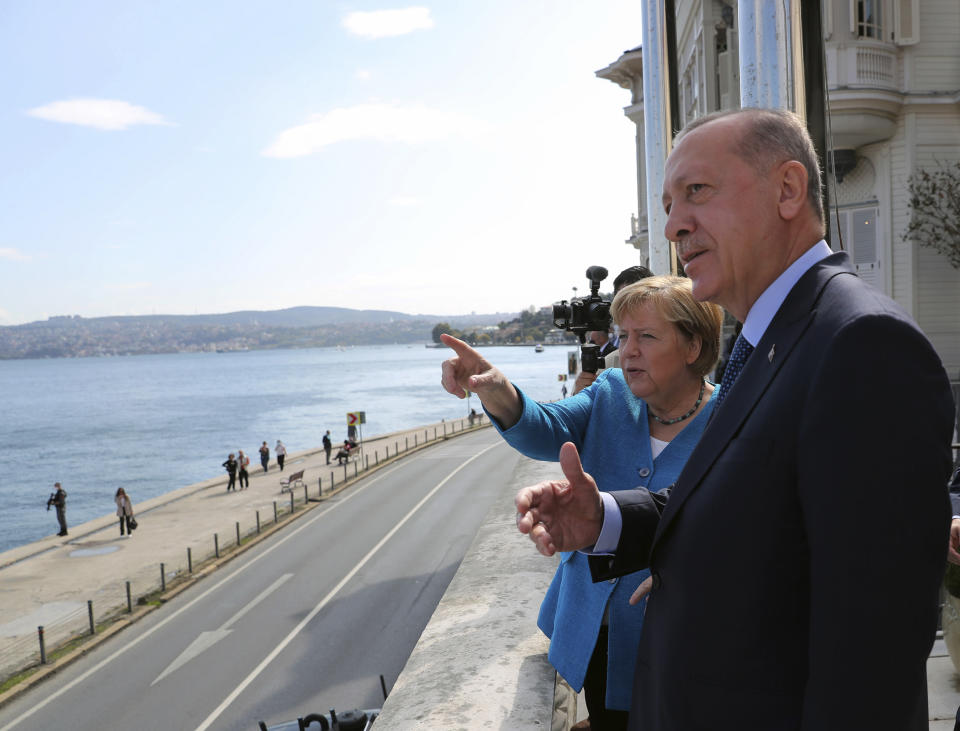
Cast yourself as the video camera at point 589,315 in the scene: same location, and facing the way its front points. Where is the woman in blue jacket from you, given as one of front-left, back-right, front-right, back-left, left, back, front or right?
left

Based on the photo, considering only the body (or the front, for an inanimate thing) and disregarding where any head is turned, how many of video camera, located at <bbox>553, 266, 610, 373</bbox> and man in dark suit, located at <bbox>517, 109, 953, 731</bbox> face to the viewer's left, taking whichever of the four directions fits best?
2

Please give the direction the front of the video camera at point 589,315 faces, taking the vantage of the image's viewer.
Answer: facing to the left of the viewer

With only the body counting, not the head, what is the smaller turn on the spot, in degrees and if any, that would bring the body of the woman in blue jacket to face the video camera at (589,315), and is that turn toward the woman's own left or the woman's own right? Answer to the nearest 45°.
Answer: approximately 135° to the woman's own right

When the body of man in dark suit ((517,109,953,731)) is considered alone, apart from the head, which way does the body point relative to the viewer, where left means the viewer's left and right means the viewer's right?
facing to the left of the viewer

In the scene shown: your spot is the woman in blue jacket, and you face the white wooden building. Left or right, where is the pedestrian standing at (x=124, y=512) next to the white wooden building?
left

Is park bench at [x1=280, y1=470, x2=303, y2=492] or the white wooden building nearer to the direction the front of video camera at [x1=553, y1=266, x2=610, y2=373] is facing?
the park bench

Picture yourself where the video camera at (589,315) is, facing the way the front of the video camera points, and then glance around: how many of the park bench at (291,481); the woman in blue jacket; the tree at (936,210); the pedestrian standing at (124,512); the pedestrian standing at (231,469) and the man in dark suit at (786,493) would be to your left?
2
